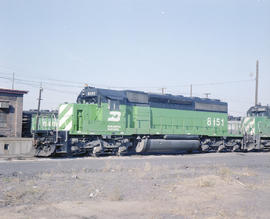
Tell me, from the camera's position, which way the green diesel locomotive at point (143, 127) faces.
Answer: facing the viewer and to the left of the viewer
